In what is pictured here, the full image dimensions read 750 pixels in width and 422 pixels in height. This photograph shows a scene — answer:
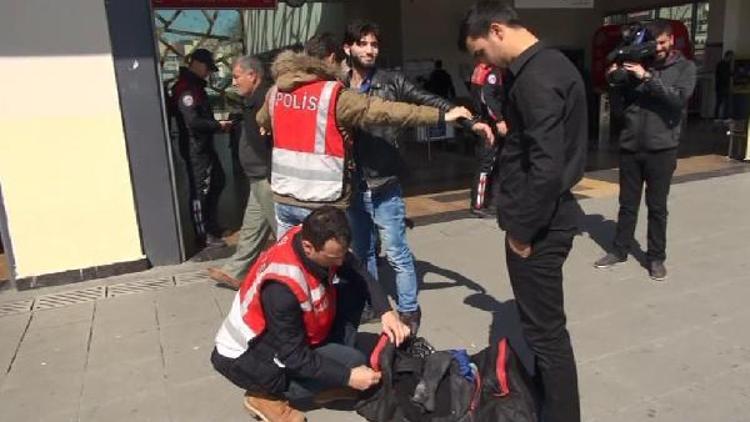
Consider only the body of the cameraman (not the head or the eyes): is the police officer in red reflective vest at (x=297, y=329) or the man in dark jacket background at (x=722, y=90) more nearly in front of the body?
the police officer in red reflective vest

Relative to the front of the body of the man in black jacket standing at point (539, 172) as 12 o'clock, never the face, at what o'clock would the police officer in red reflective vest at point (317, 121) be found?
The police officer in red reflective vest is roughly at 1 o'clock from the man in black jacket standing.

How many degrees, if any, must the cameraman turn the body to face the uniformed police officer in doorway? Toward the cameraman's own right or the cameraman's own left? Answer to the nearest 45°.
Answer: approximately 45° to the cameraman's own right

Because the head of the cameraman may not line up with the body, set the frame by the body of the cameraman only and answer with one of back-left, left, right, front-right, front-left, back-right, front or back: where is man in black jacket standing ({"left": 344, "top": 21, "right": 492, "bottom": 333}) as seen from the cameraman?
front

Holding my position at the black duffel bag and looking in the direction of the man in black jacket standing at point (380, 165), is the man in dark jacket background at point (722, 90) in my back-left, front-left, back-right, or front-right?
front-right

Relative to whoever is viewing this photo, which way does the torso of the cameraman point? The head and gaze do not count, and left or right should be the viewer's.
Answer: facing the viewer and to the left of the viewer

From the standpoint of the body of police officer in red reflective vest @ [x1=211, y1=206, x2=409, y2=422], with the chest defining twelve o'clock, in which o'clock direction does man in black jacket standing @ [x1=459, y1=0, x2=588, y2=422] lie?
The man in black jacket standing is roughly at 11 o'clock from the police officer in red reflective vest.

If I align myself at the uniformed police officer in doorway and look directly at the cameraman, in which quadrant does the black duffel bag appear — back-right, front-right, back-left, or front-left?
front-right

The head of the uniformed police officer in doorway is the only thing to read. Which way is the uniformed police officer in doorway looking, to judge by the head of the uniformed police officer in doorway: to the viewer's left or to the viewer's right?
to the viewer's right

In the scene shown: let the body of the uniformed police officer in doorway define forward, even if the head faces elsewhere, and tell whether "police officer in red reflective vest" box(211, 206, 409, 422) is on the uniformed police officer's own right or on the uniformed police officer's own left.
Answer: on the uniformed police officer's own right
